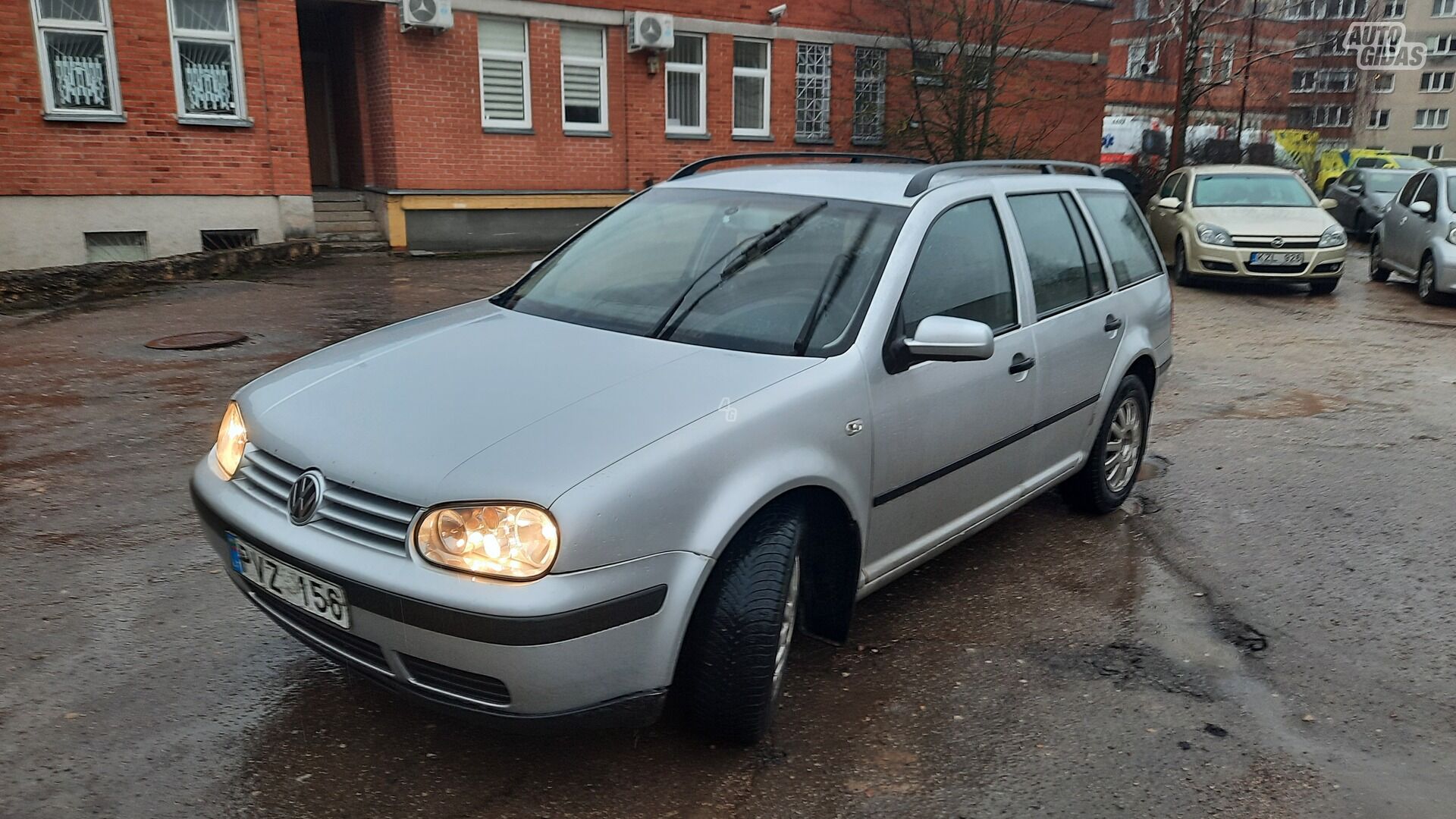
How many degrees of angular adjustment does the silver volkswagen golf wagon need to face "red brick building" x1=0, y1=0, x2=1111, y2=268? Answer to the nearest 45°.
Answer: approximately 135° to its right

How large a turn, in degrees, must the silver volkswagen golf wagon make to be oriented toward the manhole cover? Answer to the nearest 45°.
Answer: approximately 90° to its right

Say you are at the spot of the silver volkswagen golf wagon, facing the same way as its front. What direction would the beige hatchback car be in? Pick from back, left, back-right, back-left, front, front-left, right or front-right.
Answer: back

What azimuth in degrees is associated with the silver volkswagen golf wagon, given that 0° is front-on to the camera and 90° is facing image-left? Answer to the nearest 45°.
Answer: approximately 45°

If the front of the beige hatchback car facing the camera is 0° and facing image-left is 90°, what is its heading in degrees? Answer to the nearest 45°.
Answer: approximately 0°

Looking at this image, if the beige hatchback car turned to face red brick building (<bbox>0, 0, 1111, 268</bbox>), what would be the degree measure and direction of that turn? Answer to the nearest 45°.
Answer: approximately 90° to its right

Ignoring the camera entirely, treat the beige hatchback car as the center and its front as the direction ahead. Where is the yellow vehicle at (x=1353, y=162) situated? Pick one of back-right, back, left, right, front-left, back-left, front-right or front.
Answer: back

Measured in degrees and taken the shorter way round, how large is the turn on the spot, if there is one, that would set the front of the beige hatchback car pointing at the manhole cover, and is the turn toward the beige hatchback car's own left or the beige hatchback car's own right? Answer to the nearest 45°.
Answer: approximately 45° to the beige hatchback car's own right

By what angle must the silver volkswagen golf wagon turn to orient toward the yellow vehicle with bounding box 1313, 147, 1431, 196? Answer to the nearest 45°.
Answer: approximately 180°

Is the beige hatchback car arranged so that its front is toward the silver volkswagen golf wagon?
yes
